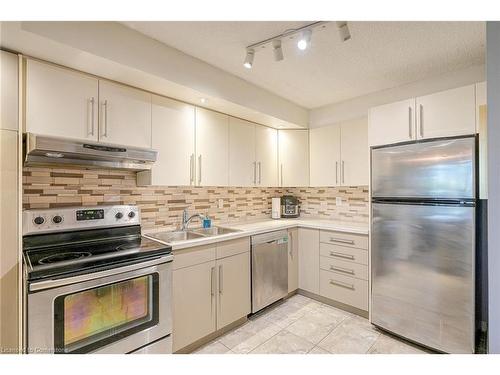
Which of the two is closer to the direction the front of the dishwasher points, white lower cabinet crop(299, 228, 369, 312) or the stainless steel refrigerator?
the stainless steel refrigerator

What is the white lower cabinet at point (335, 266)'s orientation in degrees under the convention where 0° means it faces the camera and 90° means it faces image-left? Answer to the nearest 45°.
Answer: approximately 45°

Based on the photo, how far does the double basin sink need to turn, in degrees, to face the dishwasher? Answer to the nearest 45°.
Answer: approximately 45° to its left

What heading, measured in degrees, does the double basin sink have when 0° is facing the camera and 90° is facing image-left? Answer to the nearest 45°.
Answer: approximately 315°

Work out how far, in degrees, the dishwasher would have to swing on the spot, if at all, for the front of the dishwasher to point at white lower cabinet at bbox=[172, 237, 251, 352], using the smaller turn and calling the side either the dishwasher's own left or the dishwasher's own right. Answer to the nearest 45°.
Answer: approximately 90° to the dishwasher's own right

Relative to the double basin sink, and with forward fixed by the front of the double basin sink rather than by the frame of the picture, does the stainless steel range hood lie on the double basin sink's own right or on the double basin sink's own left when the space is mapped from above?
on the double basin sink's own right
